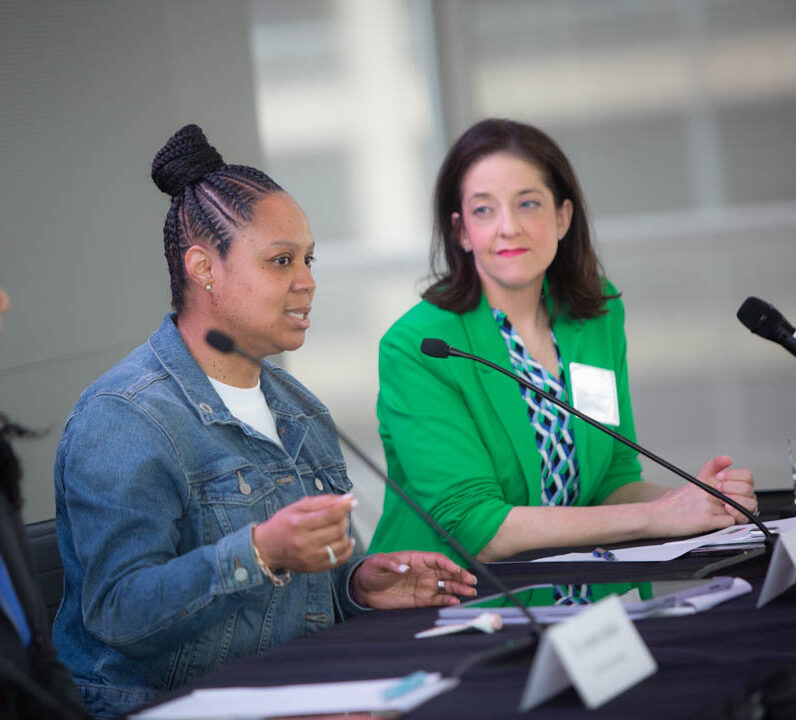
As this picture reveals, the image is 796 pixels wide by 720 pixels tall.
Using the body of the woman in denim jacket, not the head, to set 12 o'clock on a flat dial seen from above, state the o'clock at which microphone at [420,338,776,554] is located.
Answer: The microphone is roughly at 10 o'clock from the woman in denim jacket.

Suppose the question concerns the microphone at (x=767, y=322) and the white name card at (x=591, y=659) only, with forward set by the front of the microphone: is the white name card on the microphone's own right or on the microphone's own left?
on the microphone's own left

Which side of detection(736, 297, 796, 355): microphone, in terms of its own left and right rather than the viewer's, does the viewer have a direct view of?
left

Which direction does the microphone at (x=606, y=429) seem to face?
to the viewer's left

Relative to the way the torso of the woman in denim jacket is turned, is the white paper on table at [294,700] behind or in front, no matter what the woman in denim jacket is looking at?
in front

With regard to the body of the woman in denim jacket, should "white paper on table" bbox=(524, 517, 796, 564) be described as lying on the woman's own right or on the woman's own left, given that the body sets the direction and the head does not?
on the woman's own left
